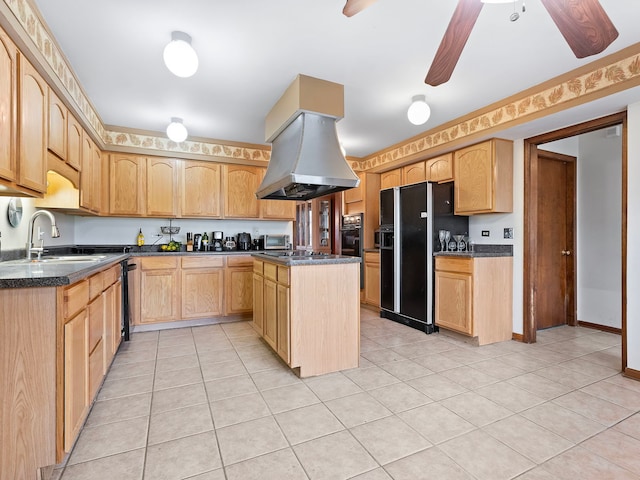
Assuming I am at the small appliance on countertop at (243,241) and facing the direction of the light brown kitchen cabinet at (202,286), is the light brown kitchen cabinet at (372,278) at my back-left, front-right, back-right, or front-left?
back-left

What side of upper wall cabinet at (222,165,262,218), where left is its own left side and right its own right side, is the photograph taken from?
front

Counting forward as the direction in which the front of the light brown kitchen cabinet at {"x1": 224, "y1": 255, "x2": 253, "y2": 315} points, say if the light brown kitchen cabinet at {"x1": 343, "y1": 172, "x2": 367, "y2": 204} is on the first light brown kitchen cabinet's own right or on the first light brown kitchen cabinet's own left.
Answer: on the first light brown kitchen cabinet's own left

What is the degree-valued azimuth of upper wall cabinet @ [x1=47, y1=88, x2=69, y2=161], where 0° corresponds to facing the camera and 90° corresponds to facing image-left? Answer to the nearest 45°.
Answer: approximately 315°

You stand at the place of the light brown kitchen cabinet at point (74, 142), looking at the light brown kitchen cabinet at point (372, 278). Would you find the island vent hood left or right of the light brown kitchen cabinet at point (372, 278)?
right

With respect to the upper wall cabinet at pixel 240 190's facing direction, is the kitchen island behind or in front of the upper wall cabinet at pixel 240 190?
in front

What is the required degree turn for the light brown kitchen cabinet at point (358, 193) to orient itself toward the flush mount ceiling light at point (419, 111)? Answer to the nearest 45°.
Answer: approximately 45° to its left

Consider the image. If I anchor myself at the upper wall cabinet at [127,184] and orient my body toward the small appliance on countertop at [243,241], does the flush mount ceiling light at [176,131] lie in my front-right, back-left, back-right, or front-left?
front-right

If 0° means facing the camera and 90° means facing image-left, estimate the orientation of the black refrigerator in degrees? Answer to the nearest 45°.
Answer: approximately 45°

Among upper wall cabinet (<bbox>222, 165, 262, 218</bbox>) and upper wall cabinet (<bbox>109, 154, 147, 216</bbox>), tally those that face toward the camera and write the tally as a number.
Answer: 2

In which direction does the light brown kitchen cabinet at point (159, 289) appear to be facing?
toward the camera

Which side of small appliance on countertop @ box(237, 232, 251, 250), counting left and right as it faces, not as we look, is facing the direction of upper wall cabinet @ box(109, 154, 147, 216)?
right

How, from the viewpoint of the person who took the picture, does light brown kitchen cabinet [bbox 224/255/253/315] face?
facing the viewer

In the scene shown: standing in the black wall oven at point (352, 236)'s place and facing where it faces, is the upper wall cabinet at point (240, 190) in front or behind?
in front

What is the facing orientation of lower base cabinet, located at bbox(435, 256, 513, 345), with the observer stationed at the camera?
facing the viewer and to the left of the viewer

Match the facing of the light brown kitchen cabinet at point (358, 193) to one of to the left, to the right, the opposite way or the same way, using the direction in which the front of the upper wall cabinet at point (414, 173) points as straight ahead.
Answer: the same way

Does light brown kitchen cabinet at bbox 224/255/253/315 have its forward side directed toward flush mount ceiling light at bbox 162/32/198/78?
yes

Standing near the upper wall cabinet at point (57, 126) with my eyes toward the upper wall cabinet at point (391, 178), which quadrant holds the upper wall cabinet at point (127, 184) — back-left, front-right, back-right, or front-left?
front-left

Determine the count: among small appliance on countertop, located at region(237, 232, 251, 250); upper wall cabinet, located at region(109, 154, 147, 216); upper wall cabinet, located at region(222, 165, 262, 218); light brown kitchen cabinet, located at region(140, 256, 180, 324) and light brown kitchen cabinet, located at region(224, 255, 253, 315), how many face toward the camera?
5
